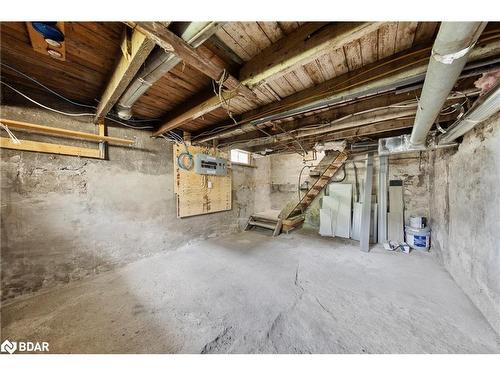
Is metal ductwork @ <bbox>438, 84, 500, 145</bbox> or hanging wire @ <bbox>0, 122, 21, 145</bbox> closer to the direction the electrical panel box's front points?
the metal ductwork

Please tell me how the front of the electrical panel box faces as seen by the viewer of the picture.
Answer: facing the viewer and to the right of the viewer

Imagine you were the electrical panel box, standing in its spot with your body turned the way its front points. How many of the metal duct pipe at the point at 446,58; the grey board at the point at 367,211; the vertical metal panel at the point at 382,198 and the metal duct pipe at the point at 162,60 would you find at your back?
0

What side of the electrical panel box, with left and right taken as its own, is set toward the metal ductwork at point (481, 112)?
front

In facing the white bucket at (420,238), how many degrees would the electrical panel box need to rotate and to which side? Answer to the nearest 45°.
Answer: approximately 45° to its left

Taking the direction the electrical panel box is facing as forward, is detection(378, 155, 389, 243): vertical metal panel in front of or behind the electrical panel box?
in front

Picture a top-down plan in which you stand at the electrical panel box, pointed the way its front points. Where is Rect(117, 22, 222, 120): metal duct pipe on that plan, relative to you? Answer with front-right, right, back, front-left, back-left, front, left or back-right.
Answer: front-right

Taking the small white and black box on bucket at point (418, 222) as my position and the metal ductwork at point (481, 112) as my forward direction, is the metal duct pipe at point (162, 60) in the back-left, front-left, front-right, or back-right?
front-right

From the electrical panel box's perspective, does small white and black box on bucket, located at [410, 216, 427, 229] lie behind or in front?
in front

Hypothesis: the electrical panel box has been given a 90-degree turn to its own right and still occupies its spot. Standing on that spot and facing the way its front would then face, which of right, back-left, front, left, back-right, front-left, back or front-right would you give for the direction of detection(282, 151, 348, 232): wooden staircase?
back-left

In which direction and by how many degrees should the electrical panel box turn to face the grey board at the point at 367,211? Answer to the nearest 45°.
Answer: approximately 45° to its left
